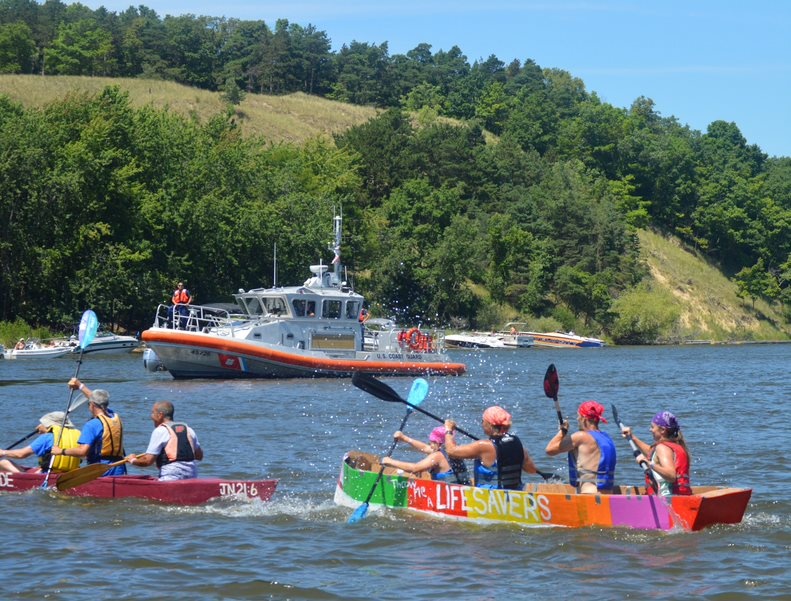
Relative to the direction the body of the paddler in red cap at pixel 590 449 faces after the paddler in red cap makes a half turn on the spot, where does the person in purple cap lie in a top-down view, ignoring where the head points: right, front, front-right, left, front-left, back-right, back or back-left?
front-left

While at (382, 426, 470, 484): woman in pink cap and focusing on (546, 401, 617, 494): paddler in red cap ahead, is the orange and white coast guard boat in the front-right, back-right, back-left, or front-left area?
back-left

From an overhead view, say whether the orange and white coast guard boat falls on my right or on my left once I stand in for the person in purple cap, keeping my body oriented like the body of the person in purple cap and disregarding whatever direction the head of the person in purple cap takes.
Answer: on my right

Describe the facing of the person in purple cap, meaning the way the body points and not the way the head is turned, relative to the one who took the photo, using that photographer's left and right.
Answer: facing to the left of the viewer

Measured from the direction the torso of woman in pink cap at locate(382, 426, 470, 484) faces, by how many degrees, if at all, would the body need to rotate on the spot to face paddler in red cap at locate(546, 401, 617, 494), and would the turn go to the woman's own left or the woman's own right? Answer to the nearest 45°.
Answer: approximately 135° to the woman's own left

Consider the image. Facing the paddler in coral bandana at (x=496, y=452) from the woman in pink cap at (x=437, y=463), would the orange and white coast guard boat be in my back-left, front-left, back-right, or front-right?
back-left

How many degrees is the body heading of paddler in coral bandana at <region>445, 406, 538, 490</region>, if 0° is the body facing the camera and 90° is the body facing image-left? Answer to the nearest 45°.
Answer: approximately 135°

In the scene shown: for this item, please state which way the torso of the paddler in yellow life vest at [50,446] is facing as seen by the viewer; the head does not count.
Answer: to the viewer's left
